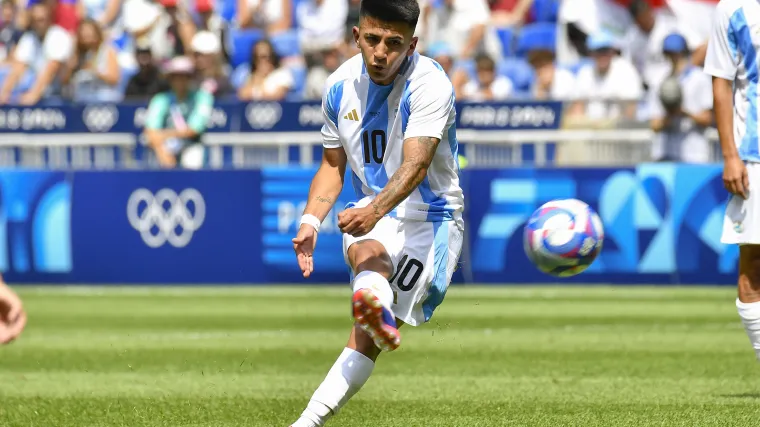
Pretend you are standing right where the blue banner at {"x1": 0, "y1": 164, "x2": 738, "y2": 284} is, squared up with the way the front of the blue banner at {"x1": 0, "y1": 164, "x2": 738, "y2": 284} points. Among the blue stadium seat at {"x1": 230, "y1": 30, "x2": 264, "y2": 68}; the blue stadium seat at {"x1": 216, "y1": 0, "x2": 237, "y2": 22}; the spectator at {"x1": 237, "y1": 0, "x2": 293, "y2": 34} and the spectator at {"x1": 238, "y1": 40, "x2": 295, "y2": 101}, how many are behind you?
4

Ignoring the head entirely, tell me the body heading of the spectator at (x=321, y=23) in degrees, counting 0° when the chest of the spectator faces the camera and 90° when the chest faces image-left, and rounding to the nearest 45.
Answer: approximately 0°

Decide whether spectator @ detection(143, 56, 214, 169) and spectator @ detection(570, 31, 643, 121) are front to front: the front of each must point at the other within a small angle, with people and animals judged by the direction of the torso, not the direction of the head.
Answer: no

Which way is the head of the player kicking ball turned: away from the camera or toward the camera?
toward the camera

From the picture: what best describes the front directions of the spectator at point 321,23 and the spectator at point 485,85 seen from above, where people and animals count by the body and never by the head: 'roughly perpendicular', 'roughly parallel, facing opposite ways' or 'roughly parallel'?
roughly parallel

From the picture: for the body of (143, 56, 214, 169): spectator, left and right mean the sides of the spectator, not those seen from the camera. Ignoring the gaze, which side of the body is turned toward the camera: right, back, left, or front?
front

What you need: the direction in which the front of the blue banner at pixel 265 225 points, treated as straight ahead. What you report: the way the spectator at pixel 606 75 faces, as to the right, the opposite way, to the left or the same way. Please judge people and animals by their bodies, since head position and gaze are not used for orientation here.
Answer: the same way

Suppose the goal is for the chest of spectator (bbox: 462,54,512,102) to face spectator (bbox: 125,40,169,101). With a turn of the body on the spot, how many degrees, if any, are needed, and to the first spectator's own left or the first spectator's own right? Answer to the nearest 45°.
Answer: approximately 90° to the first spectator's own right

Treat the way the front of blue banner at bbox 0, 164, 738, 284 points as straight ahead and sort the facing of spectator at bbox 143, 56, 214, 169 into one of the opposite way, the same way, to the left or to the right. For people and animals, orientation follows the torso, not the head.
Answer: the same way

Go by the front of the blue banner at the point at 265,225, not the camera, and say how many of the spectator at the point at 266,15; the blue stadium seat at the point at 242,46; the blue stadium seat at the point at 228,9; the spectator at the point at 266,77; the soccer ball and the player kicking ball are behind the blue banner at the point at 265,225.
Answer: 4

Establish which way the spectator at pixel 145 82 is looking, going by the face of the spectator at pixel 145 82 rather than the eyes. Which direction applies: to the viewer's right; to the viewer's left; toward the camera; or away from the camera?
toward the camera

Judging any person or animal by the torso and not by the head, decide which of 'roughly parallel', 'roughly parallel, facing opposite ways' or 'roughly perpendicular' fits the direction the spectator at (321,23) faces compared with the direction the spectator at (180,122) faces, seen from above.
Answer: roughly parallel

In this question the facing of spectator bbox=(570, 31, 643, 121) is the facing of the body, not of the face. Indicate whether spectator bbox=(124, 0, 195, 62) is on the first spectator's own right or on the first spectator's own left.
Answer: on the first spectator's own right

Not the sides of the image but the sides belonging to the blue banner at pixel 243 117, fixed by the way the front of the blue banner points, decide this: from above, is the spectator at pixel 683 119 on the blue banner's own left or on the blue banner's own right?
on the blue banner's own left

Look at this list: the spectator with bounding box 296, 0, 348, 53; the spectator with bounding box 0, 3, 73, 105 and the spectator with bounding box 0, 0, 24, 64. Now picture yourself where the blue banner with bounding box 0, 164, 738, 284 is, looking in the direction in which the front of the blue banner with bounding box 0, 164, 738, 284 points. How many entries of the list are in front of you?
0

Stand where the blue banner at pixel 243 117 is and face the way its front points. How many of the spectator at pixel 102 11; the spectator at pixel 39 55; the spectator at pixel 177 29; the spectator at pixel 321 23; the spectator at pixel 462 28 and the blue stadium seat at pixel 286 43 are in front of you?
0

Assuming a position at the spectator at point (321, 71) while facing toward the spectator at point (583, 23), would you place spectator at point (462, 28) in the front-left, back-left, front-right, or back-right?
front-left

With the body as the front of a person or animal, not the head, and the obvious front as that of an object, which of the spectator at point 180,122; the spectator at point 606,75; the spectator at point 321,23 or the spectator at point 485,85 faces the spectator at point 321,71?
the spectator at point 321,23

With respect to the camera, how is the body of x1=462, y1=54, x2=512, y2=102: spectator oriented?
toward the camera

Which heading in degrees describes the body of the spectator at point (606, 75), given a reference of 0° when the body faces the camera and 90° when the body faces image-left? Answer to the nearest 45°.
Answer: approximately 0°
